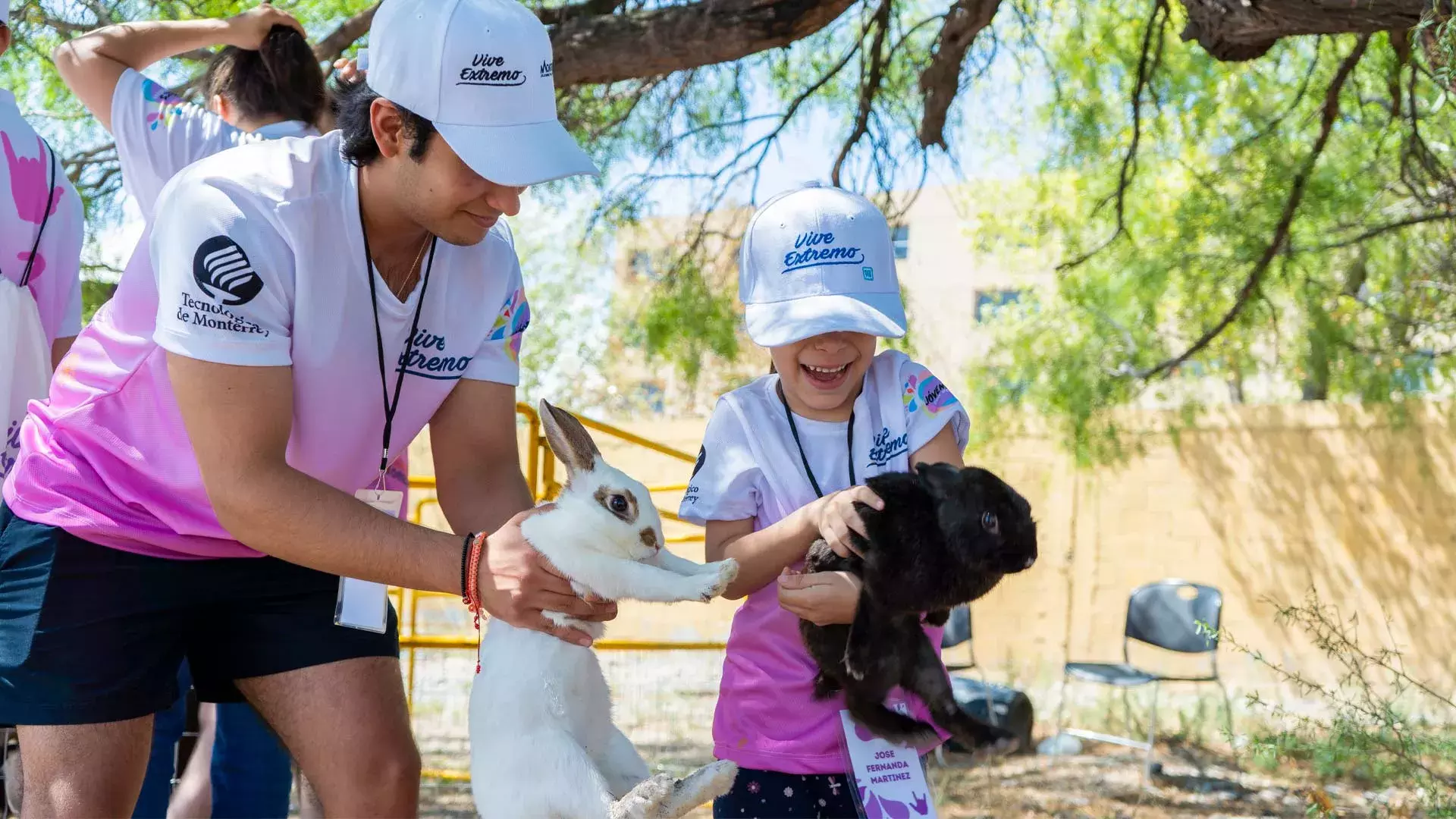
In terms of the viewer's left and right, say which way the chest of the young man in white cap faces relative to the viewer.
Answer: facing the viewer and to the right of the viewer

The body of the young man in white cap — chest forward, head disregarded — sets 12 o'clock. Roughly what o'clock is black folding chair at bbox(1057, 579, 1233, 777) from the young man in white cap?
The black folding chair is roughly at 9 o'clock from the young man in white cap.

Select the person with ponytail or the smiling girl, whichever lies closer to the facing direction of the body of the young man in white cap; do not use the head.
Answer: the smiling girl

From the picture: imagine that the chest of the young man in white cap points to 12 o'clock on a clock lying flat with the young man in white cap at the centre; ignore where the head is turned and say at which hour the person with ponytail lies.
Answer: The person with ponytail is roughly at 7 o'clock from the young man in white cap.

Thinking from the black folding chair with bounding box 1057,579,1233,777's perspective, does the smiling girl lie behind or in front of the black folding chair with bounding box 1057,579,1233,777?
in front

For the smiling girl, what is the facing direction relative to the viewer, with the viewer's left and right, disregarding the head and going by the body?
facing the viewer

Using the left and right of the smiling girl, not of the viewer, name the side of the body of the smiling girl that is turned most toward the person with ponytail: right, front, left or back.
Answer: right

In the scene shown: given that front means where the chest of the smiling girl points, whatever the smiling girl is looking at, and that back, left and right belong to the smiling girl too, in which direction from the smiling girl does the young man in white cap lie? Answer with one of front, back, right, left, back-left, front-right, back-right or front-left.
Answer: front-right

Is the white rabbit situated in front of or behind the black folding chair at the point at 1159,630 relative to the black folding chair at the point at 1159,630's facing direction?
in front

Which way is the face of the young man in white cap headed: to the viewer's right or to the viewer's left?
to the viewer's right

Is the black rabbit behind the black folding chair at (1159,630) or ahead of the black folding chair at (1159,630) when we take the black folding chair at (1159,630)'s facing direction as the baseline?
ahead

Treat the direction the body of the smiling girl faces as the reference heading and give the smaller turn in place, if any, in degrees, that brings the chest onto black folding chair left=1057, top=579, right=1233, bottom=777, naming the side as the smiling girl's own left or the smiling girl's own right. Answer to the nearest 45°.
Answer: approximately 180°
